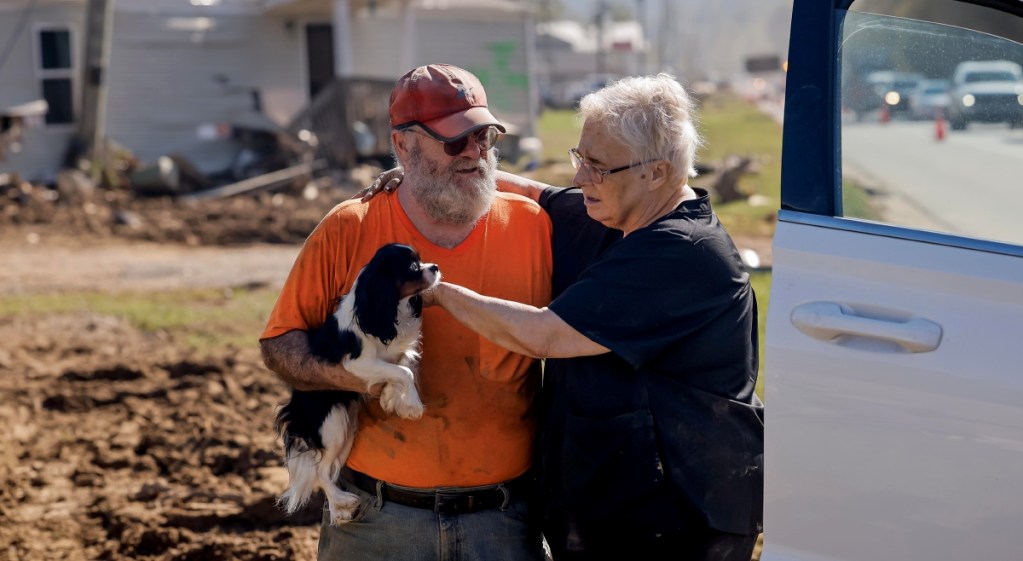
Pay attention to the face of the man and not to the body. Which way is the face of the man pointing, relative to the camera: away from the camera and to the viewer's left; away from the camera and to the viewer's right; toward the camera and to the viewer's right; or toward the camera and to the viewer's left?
toward the camera and to the viewer's right

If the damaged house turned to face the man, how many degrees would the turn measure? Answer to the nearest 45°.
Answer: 0° — it already faces them

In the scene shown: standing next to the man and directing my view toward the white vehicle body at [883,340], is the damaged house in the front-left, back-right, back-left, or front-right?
back-left

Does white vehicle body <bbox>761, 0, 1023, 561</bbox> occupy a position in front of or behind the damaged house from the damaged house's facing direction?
in front

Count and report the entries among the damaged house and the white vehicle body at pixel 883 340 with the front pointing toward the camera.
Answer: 1

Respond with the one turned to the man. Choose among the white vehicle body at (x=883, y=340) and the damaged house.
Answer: the damaged house

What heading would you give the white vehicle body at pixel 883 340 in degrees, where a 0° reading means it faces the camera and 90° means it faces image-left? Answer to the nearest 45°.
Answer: approximately 270°

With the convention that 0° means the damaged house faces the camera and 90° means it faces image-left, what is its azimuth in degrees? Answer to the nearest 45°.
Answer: approximately 0°

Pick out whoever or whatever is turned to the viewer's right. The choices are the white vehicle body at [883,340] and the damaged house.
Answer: the white vehicle body
